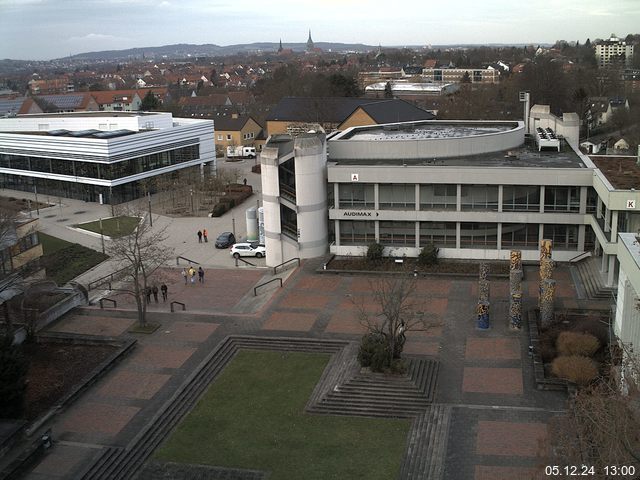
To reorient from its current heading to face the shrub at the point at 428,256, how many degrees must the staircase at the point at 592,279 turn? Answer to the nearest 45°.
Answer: approximately 45° to its right

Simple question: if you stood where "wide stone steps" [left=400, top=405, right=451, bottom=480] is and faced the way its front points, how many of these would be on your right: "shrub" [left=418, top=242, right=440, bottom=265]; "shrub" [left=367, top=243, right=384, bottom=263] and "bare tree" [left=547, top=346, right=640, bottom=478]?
2

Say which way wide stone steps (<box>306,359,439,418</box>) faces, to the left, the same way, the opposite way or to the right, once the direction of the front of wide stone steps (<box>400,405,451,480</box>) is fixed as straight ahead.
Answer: to the left

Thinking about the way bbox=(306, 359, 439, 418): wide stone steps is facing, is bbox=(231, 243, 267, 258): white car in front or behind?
behind

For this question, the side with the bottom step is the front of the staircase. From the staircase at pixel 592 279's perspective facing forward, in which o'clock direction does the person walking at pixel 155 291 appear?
The person walking is roughly at 1 o'clock from the staircase.

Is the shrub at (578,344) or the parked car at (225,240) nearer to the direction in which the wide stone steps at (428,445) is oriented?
the parked car

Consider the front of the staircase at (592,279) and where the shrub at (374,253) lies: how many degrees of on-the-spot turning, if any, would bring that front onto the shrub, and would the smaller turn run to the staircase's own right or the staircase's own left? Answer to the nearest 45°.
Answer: approximately 45° to the staircase's own right

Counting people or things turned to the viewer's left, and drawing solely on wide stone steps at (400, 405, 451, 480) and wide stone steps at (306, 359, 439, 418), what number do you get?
1

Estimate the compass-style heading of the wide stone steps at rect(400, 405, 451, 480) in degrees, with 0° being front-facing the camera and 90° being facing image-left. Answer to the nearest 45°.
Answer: approximately 90°

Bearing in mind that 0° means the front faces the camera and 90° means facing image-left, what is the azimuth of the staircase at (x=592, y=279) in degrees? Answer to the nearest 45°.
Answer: approximately 45°

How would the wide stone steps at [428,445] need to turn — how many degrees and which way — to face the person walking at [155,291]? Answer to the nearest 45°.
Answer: approximately 45° to its right
